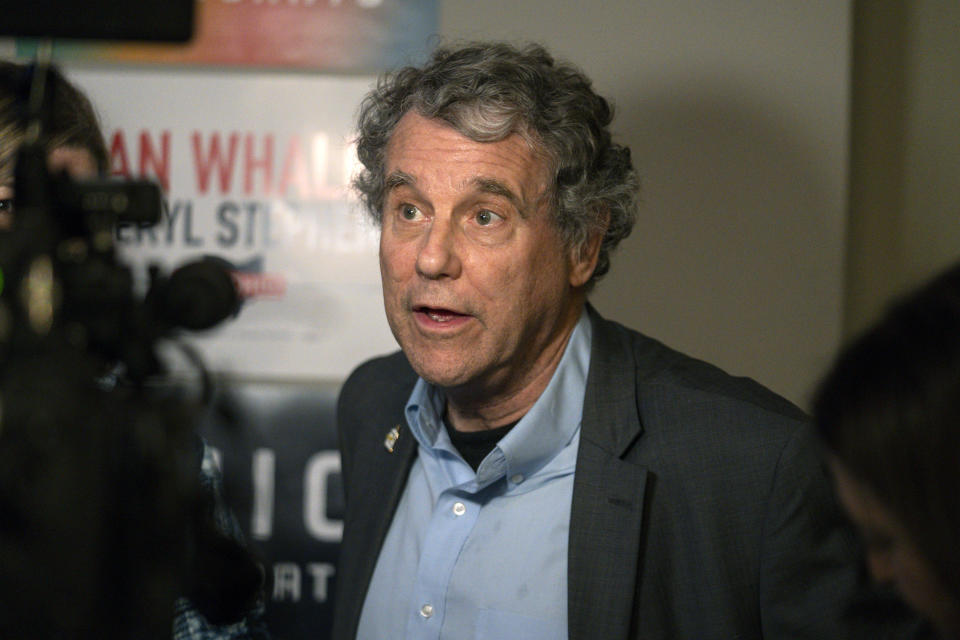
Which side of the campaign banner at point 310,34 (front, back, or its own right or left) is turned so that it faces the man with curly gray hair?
front

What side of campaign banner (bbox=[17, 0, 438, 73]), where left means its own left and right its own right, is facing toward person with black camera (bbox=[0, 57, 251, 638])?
front

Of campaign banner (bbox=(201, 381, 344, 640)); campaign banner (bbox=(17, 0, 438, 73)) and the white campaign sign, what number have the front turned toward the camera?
3

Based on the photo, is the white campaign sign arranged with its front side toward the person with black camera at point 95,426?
yes

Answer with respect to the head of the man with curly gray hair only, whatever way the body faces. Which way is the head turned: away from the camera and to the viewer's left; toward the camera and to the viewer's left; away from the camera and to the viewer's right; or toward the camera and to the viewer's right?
toward the camera and to the viewer's left

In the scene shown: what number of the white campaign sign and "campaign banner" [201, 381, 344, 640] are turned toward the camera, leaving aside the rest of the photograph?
2

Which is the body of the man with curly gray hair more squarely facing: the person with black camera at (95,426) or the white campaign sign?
the person with black camera

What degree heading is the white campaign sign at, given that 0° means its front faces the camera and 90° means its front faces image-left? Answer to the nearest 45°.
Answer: approximately 0°
